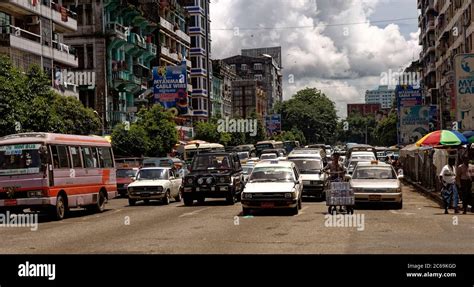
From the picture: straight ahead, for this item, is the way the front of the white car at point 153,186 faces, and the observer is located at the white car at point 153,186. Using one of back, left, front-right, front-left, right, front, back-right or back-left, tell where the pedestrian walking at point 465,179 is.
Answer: left

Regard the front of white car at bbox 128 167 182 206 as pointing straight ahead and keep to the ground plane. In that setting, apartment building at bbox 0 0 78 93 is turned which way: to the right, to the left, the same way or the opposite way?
to the left

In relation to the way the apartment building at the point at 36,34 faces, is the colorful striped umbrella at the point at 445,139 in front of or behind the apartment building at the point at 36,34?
in front

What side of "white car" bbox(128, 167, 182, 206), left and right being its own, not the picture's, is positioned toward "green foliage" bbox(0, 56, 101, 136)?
right

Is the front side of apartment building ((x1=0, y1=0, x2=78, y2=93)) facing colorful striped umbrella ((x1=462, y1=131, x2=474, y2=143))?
yes

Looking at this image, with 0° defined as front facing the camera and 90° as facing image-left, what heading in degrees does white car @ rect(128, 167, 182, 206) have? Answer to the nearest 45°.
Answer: approximately 45°

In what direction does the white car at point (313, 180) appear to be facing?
toward the camera

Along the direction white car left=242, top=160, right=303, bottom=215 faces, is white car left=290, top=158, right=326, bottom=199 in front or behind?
behind

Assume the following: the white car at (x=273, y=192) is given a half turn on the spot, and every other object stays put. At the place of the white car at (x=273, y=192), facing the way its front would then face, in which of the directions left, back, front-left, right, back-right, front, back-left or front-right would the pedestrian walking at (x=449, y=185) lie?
right
